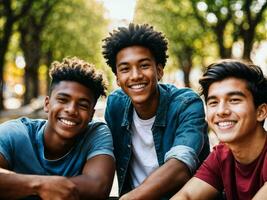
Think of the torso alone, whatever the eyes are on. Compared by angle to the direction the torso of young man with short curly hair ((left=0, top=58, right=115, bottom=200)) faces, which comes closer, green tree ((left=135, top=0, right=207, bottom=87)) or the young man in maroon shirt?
the young man in maroon shirt

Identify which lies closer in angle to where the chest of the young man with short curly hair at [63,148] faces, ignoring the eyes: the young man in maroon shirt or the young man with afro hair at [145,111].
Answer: the young man in maroon shirt

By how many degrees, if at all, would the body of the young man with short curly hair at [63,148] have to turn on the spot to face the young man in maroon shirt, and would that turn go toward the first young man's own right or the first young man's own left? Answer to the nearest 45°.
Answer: approximately 45° to the first young man's own left

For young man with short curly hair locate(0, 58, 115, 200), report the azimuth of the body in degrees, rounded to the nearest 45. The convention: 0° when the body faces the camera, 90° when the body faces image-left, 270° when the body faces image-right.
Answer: approximately 0°

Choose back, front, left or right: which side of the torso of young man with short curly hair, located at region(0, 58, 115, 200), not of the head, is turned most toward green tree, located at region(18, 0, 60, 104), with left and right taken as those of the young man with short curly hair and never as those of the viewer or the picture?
back

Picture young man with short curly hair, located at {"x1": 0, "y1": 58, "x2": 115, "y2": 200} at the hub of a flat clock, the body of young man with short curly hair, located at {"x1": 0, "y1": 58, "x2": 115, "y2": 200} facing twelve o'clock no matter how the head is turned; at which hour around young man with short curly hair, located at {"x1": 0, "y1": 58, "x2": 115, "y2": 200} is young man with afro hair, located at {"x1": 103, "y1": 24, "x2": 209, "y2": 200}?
young man with afro hair, located at {"x1": 103, "y1": 24, "x2": 209, "y2": 200} is roughly at 8 o'clock from young man with short curly hair, located at {"x1": 0, "y1": 58, "x2": 115, "y2": 200}.

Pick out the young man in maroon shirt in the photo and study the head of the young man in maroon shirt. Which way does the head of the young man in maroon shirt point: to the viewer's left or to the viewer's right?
to the viewer's left

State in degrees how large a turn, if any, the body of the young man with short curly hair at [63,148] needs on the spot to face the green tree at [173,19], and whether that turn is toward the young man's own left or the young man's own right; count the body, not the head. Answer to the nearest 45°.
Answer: approximately 180°

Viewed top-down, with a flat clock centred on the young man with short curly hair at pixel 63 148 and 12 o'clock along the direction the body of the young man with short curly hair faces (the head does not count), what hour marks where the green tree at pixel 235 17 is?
The green tree is roughly at 7 o'clock from the young man with short curly hair.
